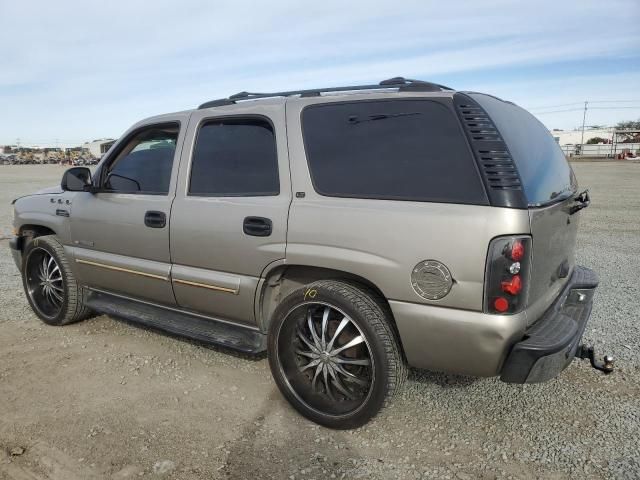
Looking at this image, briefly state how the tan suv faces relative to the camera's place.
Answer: facing away from the viewer and to the left of the viewer
